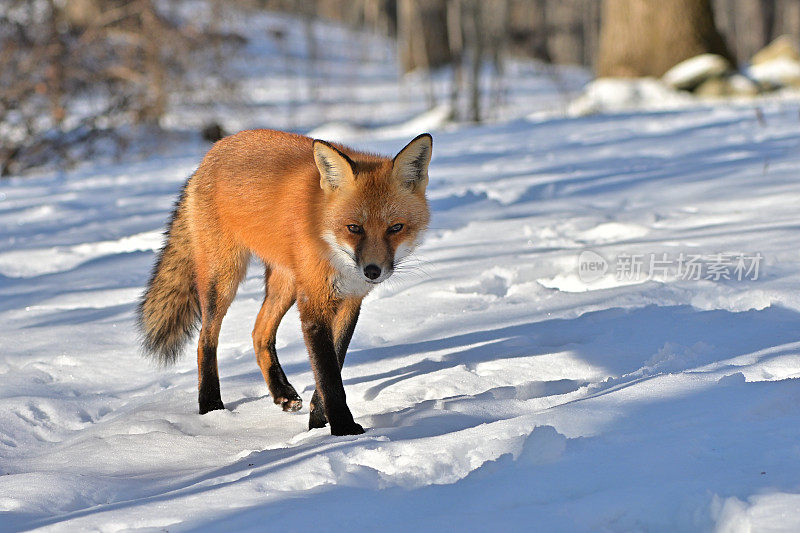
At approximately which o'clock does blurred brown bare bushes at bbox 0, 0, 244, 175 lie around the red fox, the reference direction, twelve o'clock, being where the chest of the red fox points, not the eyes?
The blurred brown bare bushes is roughly at 7 o'clock from the red fox.

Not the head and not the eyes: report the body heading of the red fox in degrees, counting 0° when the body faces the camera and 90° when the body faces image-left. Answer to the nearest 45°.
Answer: approximately 315°
